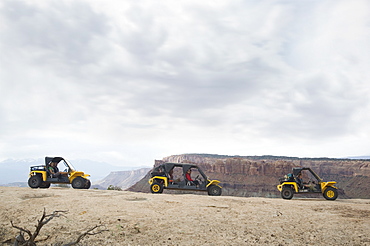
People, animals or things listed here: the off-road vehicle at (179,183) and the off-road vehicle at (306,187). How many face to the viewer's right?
2

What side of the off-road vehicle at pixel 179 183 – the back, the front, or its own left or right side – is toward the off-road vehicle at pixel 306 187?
front

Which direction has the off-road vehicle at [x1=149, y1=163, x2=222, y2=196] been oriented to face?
to the viewer's right

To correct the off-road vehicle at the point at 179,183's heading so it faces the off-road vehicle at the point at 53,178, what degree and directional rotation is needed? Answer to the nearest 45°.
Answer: approximately 180°

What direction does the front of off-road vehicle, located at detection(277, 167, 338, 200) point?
to the viewer's right

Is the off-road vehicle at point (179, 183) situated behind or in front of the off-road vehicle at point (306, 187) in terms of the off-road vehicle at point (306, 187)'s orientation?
behind
